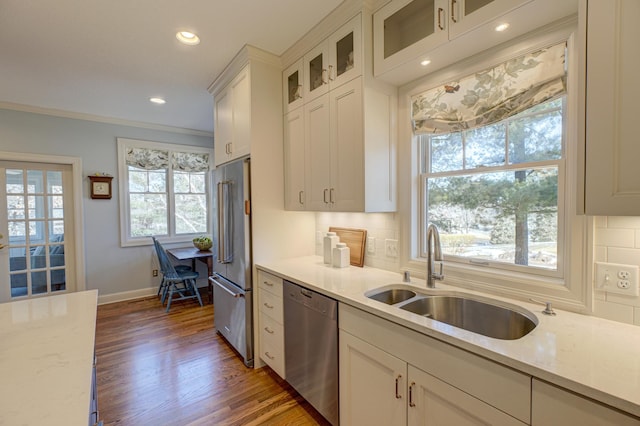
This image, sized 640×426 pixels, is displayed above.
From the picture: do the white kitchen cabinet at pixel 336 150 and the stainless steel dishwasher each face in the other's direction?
no

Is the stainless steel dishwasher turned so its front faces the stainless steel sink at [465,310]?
no

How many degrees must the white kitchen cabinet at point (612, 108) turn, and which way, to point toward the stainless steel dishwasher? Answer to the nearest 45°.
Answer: approximately 90° to its right

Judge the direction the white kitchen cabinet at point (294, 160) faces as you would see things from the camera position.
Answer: facing the viewer and to the left of the viewer

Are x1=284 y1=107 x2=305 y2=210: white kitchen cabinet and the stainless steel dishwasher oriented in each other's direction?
no

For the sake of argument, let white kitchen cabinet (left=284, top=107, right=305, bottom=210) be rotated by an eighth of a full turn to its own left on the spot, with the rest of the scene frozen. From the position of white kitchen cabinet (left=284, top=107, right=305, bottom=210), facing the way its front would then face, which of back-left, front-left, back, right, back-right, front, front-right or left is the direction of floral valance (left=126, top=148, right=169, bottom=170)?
back-right

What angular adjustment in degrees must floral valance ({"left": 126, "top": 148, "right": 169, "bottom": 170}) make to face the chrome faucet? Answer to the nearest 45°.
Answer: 0° — it already faces it

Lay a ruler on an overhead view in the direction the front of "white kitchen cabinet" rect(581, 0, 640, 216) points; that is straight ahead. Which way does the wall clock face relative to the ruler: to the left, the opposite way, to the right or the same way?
to the left

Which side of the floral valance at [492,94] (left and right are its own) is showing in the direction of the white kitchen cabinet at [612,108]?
left

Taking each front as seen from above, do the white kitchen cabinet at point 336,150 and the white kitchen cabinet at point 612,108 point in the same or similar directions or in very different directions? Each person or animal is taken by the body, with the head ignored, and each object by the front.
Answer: same or similar directions

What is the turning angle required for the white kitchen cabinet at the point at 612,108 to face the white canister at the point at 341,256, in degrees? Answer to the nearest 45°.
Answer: approximately 90° to its right

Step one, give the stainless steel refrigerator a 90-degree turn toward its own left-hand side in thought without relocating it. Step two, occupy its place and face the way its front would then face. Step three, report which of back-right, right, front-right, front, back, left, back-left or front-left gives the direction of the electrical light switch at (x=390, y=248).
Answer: front-left

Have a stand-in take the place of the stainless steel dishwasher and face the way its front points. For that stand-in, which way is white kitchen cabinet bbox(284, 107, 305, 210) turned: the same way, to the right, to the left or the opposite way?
the same way

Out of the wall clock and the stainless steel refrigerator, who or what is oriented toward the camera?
the wall clock

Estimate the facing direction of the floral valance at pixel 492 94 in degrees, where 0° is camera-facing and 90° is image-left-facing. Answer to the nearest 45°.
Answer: approximately 45°

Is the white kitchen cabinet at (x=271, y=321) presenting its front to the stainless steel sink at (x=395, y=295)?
no

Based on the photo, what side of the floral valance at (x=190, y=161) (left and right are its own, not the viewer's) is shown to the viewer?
front

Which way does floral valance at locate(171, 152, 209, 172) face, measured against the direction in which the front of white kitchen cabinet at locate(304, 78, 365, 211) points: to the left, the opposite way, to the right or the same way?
to the left

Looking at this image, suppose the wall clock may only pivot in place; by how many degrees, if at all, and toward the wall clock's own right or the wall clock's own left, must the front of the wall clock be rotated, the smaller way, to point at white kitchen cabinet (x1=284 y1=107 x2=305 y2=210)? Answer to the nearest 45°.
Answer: approximately 45° to the wall clock's own left

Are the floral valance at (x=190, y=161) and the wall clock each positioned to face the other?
no

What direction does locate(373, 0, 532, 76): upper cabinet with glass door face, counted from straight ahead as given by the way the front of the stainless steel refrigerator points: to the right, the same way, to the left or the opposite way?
the same way
